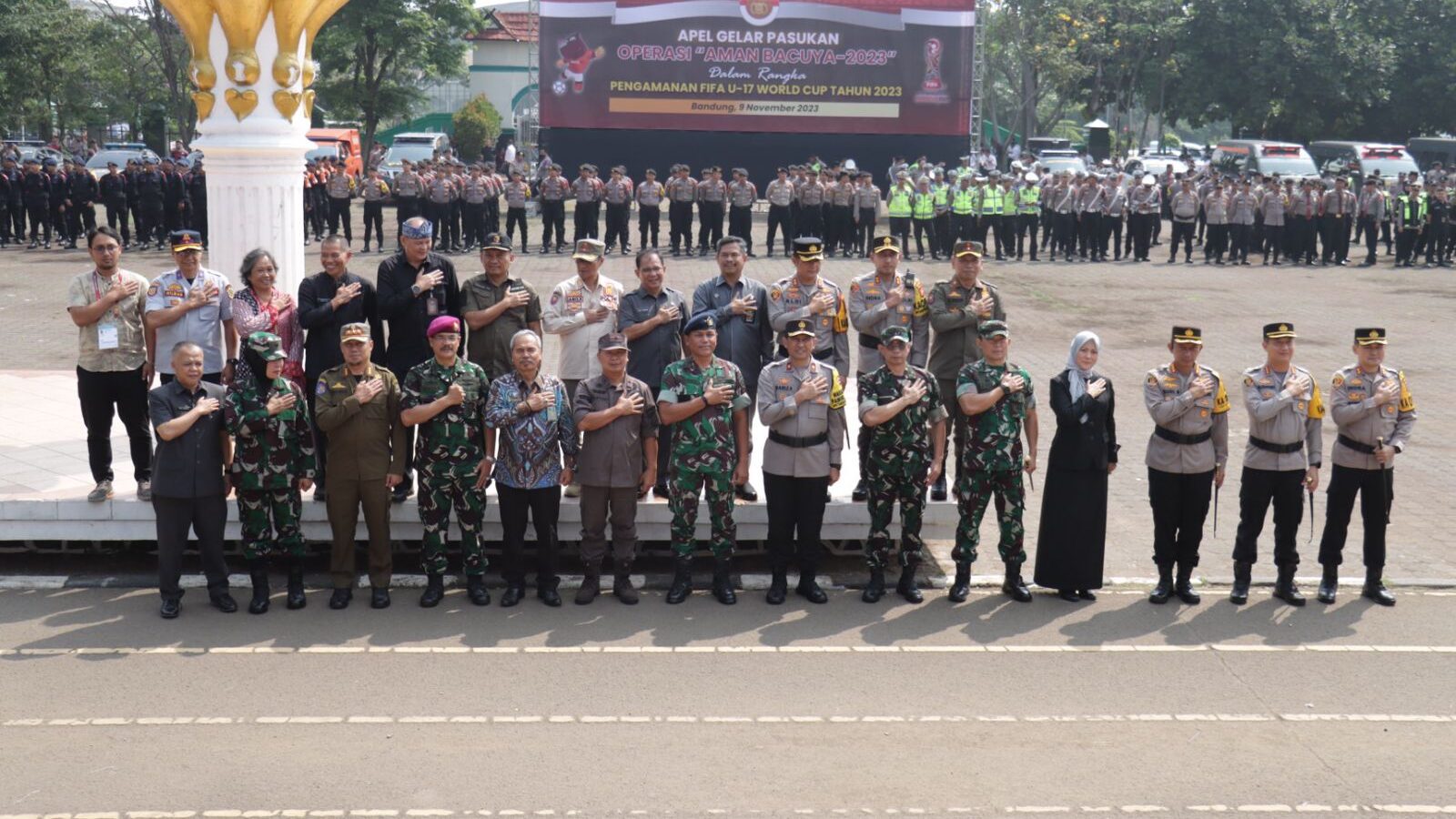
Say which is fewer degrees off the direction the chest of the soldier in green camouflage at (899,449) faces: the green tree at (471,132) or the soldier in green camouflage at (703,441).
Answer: the soldier in green camouflage

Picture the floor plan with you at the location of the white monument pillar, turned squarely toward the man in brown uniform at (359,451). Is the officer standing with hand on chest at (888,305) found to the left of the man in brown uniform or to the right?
left

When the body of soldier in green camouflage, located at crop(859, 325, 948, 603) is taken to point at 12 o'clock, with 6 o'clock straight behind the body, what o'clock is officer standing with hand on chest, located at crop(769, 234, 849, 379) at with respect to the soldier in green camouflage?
The officer standing with hand on chest is roughly at 5 o'clock from the soldier in green camouflage.

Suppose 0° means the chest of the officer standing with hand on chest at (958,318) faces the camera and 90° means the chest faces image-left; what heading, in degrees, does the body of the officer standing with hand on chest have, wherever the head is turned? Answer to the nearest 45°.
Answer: approximately 0°

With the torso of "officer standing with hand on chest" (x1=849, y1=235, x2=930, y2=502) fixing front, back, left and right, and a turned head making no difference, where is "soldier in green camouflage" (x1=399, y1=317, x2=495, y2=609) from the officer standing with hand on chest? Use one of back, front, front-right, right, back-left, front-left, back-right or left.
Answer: front-right

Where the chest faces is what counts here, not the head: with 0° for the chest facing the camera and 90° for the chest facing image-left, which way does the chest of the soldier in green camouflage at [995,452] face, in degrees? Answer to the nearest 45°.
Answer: approximately 0°

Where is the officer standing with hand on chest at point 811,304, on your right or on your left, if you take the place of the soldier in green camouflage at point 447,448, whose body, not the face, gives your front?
on your left

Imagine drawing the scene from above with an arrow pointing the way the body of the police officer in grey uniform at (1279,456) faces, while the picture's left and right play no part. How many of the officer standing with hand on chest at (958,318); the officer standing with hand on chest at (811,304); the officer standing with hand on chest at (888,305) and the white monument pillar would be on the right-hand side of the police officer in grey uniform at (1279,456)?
4
